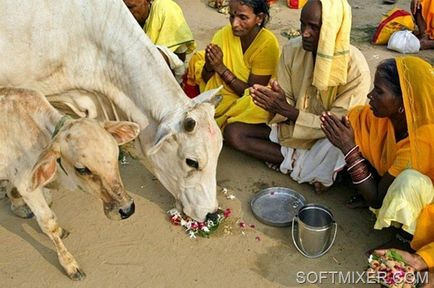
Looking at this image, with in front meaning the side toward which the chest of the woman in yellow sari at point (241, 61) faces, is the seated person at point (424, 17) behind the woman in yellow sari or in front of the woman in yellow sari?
behind

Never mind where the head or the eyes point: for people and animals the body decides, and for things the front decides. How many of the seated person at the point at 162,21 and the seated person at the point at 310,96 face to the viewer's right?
0

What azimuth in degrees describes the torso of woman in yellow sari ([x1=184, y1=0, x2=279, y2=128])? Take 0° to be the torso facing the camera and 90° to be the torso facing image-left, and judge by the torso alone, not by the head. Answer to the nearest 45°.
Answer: approximately 45°

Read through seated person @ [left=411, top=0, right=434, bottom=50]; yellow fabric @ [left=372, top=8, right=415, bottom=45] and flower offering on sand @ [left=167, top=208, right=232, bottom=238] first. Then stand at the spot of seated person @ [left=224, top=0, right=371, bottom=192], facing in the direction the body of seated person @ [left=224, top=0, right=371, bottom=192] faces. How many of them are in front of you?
1

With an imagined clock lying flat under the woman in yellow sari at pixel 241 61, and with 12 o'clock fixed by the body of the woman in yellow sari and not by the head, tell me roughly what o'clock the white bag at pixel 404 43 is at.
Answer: The white bag is roughly at 6 o'clock from the woman in yellow sari.

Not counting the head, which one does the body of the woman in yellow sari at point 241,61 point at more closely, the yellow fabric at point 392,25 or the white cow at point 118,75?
the white cow

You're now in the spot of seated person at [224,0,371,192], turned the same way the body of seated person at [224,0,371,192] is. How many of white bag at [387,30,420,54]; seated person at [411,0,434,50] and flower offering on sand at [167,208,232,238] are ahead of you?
1

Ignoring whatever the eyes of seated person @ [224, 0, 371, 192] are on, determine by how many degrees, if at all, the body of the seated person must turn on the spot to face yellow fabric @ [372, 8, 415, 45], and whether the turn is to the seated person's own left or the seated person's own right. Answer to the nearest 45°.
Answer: approximately 135° to the seated person's own right

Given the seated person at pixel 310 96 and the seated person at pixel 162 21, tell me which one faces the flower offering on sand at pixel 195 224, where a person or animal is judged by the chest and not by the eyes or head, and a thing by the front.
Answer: the seated person at pixel 310 96

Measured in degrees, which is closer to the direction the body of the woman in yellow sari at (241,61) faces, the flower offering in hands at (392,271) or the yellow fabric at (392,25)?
the flower offering in hands

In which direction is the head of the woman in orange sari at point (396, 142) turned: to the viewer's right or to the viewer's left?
to the viewer's left

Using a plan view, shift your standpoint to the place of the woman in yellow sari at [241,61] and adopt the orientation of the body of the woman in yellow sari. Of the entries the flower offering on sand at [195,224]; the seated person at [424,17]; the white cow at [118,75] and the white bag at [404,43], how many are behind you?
2

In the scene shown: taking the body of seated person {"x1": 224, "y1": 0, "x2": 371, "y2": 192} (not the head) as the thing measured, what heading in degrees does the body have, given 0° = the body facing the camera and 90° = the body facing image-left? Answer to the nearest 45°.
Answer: approximately 45°
